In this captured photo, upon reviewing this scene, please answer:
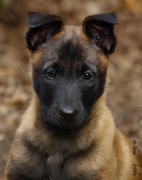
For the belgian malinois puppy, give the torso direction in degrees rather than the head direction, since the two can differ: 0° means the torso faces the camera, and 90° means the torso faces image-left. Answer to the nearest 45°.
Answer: approximately 0°
